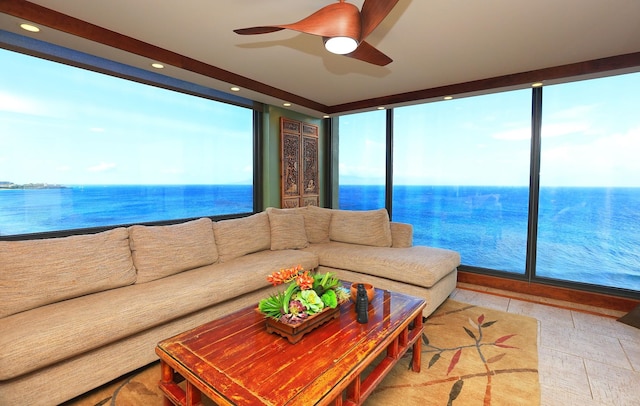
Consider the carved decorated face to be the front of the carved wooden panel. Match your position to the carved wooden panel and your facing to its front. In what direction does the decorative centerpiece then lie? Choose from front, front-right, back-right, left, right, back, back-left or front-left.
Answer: front-right

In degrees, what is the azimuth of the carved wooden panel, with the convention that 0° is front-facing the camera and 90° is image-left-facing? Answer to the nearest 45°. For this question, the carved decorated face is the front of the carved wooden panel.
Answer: approximately 315°

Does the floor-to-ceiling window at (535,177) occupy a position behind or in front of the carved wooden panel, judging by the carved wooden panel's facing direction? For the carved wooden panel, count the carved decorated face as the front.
in front

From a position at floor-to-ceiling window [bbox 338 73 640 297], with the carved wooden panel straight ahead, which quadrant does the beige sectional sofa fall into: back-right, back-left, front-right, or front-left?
front-left

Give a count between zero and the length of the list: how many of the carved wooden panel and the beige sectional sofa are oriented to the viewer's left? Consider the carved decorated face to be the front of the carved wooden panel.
0

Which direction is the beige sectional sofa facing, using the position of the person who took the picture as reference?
facing the viewer and to the right of the viewer

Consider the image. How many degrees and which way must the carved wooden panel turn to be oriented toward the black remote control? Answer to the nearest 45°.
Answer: approximately 45° to its right

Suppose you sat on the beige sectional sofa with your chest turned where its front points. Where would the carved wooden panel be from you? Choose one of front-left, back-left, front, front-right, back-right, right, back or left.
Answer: left
